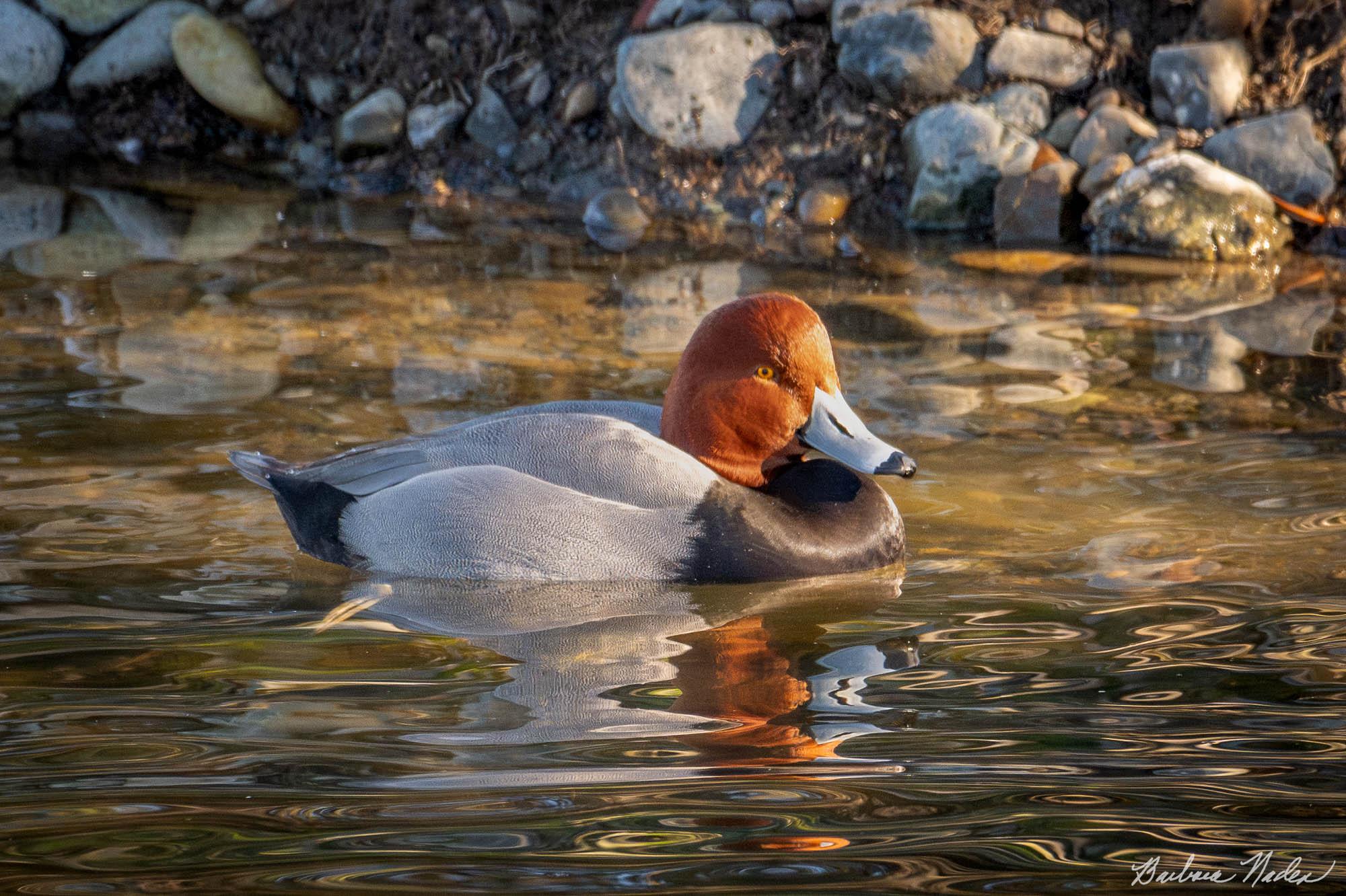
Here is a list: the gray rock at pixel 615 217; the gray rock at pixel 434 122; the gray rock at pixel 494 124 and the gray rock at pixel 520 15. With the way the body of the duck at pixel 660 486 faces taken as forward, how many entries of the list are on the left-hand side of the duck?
4

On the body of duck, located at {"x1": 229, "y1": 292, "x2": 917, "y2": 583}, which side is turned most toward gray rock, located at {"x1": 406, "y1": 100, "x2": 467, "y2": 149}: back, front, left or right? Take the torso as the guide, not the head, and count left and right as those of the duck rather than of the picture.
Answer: left

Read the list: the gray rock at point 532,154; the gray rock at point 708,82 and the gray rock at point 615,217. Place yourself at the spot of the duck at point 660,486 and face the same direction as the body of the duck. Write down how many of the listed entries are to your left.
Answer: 3

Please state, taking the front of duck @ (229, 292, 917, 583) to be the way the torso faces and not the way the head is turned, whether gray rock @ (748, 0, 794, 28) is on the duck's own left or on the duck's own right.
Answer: on the duck's own left

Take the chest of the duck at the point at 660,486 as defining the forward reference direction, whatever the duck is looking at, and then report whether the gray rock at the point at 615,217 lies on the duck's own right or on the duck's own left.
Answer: on the duck's own left

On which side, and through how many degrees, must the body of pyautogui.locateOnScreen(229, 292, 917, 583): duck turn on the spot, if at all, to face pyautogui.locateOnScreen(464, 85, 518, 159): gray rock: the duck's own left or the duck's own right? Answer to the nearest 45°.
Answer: approximately 90° to the duck's own left

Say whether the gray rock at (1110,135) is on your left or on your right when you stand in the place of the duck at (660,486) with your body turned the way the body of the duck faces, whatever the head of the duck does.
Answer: on your left

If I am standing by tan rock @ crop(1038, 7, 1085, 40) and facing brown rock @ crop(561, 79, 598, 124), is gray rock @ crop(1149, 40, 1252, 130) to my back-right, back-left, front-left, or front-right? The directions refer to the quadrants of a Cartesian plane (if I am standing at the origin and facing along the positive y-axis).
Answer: back-left

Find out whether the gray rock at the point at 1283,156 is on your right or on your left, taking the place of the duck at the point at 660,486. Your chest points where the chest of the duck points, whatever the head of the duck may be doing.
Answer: on your left

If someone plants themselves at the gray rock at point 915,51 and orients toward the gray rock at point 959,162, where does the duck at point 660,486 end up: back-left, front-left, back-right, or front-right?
front-right

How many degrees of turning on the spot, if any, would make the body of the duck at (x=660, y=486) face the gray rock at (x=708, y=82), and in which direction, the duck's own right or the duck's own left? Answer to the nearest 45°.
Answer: approximately 90° to the duck's own left

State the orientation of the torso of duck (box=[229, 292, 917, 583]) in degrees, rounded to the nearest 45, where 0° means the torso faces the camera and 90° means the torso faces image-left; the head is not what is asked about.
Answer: approximately 270°
